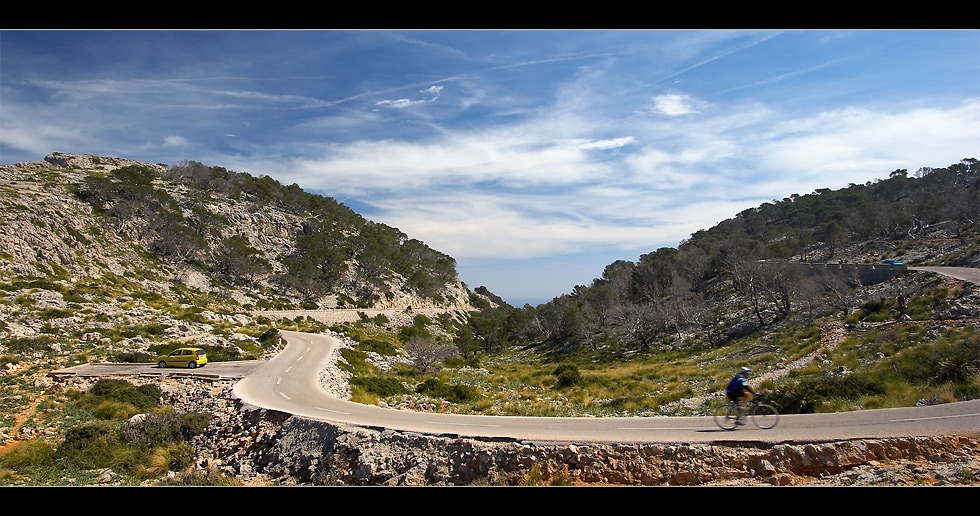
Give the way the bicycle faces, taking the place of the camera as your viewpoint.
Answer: facing to the right of the viewer

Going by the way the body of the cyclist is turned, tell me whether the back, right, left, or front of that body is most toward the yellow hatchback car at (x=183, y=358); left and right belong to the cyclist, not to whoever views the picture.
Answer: back

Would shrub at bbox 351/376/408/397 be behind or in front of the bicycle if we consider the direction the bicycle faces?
behind

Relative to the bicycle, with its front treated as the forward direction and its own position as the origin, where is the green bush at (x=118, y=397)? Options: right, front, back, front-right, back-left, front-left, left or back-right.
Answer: back

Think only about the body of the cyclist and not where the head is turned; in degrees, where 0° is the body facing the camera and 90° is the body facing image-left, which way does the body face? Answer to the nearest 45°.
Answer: approximately 270°

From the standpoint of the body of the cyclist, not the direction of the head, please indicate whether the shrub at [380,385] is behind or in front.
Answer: behind

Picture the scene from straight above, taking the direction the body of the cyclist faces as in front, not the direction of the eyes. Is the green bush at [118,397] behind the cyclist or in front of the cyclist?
behind
